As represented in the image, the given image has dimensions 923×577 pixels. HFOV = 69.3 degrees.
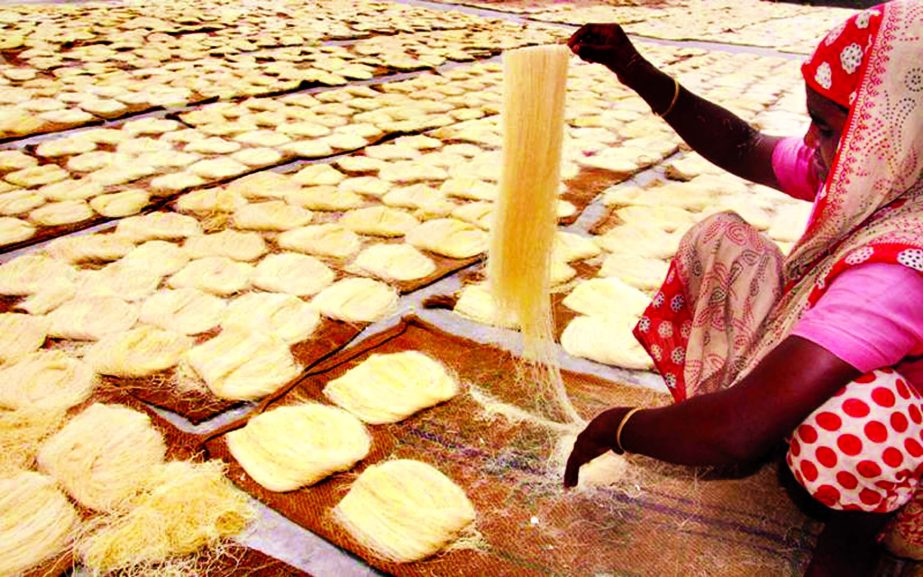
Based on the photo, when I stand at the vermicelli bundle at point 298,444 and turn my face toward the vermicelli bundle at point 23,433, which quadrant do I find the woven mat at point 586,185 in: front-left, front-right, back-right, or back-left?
back-right

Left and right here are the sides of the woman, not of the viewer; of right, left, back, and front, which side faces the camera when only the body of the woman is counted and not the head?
left

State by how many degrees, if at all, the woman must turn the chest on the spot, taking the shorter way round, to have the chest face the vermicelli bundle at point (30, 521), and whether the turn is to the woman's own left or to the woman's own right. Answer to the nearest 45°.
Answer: approximately 45° to the woman's own left

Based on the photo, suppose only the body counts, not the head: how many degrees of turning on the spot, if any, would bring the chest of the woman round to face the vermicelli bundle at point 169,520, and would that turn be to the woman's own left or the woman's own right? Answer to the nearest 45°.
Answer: approximately 45° to the woman's own left

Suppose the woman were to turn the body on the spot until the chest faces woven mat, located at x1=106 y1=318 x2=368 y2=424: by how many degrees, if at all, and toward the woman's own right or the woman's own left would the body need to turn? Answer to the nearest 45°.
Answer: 0° — they already face it

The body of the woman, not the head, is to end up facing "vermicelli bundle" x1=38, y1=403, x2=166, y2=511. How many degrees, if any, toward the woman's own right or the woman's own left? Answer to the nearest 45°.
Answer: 0° — they already face it

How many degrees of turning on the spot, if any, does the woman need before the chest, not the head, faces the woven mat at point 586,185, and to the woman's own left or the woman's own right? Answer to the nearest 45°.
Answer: approximately 45° to the woman's own right
